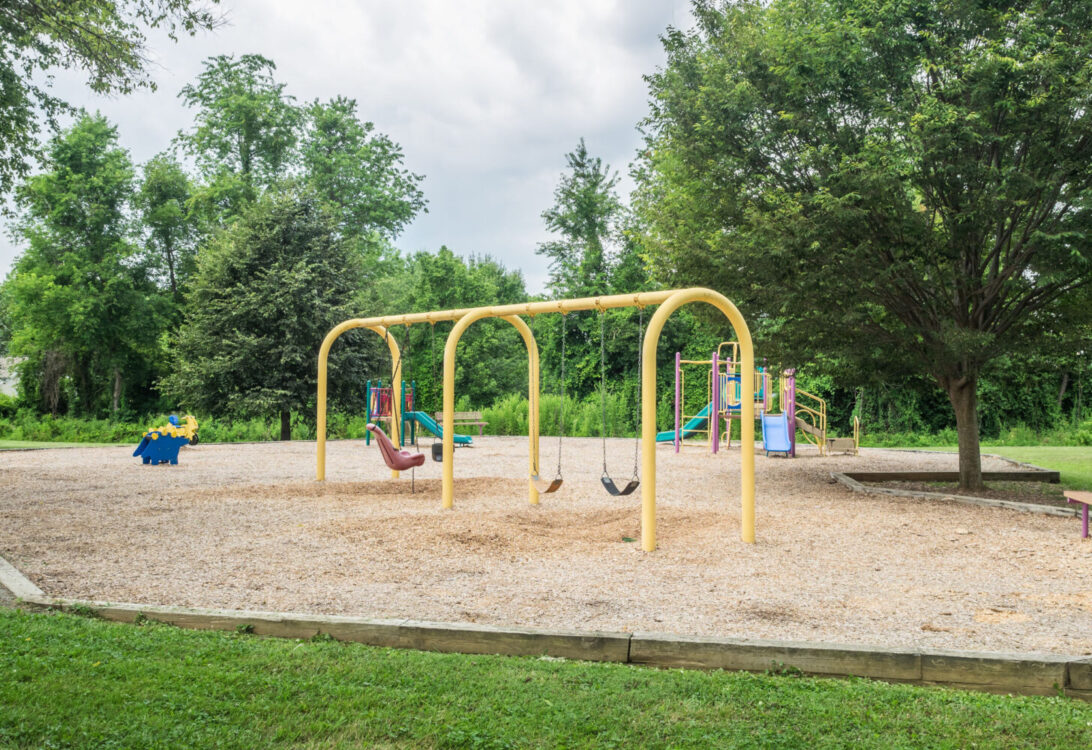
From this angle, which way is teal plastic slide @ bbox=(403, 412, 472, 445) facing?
to the viewer's right

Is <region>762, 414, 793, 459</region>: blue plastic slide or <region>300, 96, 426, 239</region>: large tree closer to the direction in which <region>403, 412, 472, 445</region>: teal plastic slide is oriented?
the blue plastic slide

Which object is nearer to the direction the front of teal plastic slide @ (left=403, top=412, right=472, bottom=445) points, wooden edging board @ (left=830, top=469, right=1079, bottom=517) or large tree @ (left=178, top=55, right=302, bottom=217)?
the wooden edging board

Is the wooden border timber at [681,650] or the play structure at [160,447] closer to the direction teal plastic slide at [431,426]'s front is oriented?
the wooden border timber

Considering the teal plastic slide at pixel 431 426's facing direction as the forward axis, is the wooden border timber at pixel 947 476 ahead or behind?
ahead

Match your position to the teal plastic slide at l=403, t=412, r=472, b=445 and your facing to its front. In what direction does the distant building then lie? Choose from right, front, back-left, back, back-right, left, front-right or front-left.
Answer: back-left

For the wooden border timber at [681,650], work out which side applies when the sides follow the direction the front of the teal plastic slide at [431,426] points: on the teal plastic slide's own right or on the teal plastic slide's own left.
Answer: on the teal plastic slide's own right

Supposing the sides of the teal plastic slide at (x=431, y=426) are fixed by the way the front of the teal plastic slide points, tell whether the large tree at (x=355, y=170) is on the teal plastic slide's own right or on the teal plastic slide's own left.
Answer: on the teal plastic slide's own left

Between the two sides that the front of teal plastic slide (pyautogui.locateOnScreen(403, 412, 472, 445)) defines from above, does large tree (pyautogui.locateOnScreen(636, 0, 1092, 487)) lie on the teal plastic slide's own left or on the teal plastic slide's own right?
on the teal plastic slide's own right

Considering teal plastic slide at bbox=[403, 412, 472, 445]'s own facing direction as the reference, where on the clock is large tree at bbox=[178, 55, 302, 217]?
The large tree is roughly at 8 o'clock from the teal plastic slide.

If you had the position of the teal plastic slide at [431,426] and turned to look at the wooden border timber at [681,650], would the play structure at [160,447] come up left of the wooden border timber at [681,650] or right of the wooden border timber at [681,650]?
right

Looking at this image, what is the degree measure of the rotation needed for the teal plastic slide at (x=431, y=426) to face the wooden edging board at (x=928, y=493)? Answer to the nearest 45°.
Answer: approximately 45° to its right
